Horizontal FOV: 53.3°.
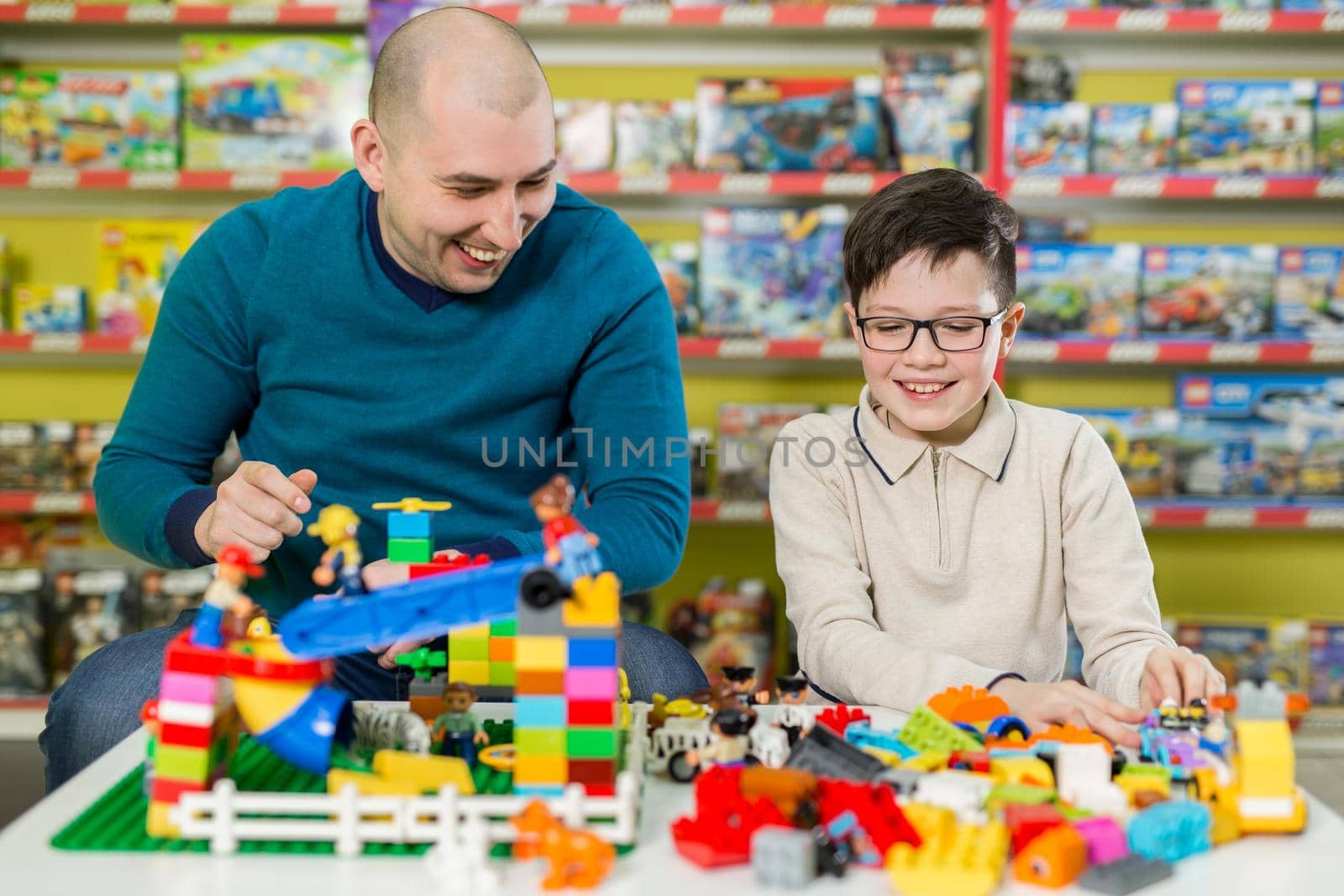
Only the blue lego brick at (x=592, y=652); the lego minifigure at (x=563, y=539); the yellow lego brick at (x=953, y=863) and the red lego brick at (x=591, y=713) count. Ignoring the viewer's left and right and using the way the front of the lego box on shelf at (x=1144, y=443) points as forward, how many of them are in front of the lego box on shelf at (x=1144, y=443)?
4

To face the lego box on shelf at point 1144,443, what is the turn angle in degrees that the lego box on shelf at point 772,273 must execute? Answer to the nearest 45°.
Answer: approximately 90° to its left

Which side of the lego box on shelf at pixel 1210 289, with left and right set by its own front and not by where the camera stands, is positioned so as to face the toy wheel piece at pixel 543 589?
front

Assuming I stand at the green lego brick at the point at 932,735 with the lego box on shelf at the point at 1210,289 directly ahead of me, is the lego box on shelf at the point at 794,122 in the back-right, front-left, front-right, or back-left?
front-left

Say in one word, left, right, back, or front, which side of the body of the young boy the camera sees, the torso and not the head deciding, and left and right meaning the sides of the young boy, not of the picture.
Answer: front

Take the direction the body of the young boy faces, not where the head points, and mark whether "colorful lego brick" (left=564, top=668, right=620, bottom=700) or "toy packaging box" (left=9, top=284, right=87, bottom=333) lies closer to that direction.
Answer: the colorful lego brick

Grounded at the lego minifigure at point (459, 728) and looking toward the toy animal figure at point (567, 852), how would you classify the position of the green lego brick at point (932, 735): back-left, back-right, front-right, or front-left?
front-left

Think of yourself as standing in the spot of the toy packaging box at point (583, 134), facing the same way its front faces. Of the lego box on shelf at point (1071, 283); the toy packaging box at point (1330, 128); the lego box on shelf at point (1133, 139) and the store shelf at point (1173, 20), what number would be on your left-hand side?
4

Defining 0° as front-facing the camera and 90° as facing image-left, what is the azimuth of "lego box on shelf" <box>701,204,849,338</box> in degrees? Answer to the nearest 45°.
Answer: approximately 0°

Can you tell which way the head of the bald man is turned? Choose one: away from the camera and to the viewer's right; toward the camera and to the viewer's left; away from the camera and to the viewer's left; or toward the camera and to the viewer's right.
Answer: toward the camera and to the viewer's right

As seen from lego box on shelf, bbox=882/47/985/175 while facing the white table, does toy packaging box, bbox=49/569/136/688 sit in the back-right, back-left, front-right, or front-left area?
front-right

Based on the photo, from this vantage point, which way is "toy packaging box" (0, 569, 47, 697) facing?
toward the camera

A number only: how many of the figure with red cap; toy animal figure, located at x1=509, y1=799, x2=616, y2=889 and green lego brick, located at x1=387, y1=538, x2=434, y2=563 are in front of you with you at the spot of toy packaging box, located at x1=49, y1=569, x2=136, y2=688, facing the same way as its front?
3

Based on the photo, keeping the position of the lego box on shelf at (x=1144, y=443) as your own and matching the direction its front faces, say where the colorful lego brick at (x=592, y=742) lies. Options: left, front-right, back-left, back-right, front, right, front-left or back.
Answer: front
